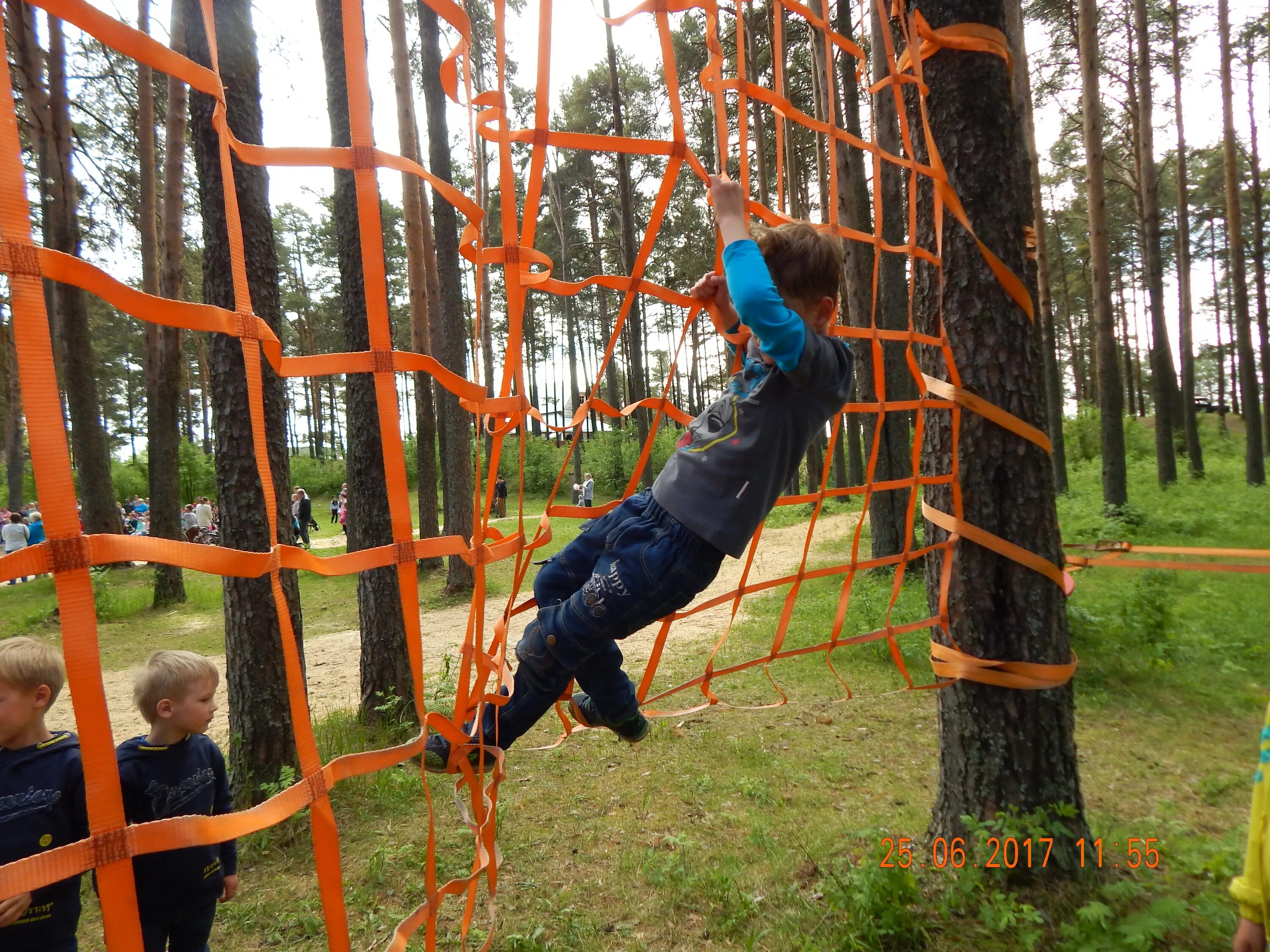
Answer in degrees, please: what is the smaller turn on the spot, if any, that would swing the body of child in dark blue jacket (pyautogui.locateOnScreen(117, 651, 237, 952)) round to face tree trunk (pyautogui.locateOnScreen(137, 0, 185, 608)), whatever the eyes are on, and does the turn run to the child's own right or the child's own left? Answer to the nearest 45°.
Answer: approximately 180°

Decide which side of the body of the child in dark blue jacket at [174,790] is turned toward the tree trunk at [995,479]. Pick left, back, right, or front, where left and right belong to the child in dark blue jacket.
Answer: left

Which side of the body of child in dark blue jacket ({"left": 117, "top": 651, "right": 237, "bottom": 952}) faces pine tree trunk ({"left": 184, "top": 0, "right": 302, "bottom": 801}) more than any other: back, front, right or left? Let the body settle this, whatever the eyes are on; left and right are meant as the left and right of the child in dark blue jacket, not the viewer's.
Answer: back

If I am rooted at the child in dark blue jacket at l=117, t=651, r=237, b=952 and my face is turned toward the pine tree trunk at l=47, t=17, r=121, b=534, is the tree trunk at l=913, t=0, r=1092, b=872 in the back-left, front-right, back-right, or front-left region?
back-right

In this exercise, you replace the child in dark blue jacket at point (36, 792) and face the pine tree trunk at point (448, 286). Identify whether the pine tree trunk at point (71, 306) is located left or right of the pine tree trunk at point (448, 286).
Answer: left

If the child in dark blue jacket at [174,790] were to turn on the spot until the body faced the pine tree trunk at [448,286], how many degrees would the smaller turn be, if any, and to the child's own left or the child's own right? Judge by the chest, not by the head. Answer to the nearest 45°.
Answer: approximately 135° to the child's own left

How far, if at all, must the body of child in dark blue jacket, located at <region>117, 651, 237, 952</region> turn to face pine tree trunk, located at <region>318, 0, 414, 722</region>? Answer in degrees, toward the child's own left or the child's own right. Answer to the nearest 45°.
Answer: approximately 135° to the child's own left

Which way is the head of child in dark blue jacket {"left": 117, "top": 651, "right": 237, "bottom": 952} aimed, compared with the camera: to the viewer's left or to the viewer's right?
to the viewer's right

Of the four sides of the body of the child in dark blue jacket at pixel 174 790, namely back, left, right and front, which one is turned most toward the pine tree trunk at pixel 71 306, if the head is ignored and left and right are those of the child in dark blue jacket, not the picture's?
back

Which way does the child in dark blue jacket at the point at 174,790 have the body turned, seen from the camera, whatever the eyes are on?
toward the camera

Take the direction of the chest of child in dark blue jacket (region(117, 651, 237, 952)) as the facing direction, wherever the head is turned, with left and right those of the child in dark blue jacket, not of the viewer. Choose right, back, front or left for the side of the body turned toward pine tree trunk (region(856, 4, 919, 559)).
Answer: left
